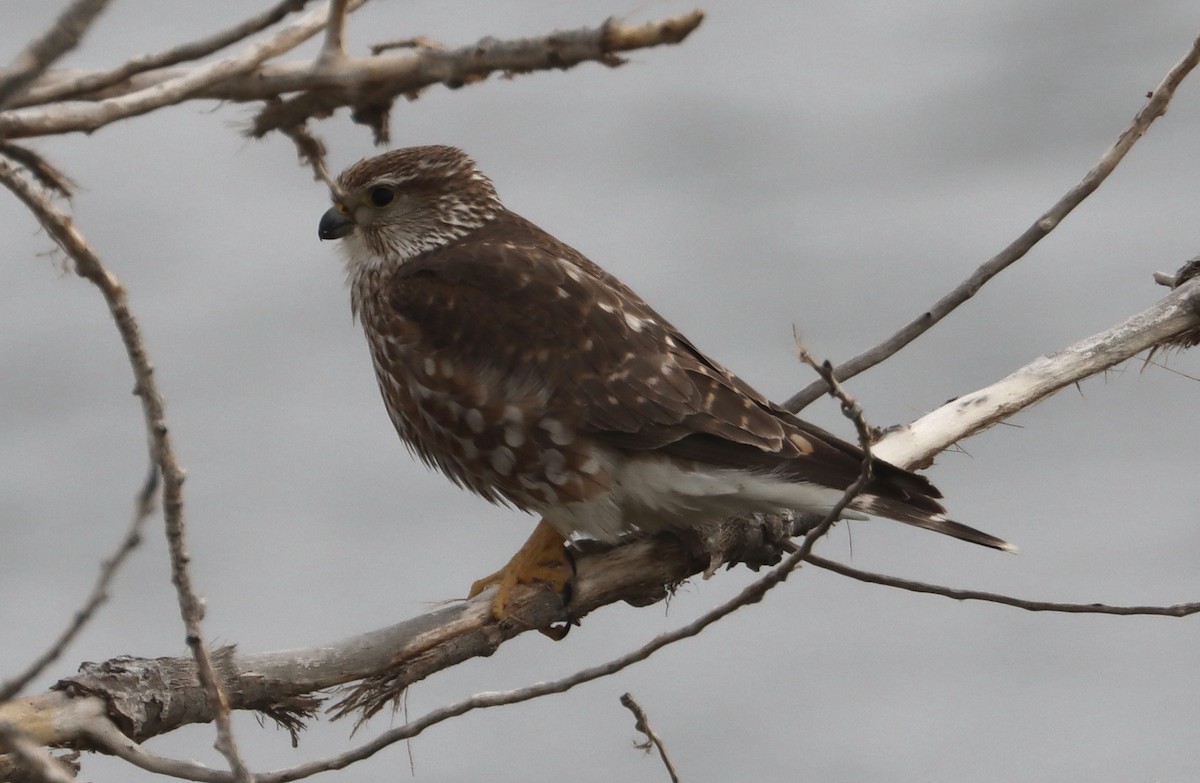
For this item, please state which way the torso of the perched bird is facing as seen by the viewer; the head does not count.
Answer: to the viewer's left

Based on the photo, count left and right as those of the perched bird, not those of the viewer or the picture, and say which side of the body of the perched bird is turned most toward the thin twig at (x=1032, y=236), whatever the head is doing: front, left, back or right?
back

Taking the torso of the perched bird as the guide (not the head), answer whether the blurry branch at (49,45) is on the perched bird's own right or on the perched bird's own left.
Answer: on the perched bird's own left

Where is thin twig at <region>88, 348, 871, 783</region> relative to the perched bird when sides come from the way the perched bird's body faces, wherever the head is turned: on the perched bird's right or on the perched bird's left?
on the perched bird's left

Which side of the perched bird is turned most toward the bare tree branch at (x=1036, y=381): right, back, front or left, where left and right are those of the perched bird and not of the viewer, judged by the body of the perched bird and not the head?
back
